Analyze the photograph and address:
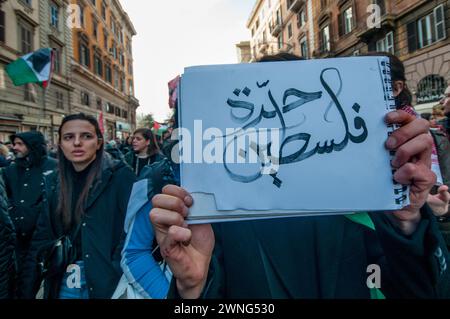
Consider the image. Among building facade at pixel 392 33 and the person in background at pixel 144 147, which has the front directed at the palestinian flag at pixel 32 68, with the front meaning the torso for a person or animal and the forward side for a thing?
the building facade

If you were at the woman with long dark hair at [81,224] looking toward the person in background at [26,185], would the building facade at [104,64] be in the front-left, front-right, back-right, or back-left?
front-right

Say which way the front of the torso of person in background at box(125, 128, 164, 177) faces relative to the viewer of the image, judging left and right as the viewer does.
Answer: facing the viewer and to the left of the viewer

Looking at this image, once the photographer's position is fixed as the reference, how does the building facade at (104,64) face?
facing the viewer and to the right of the viewer

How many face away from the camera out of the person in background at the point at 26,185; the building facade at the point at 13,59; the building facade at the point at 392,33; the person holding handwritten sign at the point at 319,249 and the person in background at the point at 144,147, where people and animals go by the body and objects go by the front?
0

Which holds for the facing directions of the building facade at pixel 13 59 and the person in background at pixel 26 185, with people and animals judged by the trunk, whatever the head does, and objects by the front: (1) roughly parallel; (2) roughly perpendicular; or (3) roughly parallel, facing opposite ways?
roughly perpendicular

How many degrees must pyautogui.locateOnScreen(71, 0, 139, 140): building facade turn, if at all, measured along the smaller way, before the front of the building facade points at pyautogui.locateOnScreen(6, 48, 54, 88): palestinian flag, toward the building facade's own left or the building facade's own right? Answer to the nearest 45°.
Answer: approximately 45° to the building facade's own right

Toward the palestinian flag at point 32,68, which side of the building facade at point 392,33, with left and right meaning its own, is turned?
front

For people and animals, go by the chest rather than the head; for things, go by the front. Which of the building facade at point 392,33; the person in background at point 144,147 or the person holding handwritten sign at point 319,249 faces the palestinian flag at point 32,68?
the building facade

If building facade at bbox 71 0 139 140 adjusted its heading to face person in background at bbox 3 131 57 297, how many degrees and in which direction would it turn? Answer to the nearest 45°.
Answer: approximately 45° to its right

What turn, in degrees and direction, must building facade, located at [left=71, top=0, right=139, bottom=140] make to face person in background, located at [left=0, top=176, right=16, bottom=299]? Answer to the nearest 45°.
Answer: approximately 45° to its right

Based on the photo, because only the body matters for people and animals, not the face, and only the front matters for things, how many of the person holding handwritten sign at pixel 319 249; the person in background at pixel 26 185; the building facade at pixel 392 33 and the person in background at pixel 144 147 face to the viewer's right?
0

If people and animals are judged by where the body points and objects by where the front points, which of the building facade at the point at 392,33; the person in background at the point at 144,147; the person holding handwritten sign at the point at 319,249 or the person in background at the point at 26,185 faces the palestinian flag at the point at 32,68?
the building facade

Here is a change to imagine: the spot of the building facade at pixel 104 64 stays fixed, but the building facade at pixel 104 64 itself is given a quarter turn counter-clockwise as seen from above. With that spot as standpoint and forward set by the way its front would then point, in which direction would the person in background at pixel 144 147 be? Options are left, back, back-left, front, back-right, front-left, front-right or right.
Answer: back-right

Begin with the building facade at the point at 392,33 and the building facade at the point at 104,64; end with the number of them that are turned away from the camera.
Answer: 0

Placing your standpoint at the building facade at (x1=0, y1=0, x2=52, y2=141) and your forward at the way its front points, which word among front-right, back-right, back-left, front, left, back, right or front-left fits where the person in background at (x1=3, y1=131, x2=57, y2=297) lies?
front-right

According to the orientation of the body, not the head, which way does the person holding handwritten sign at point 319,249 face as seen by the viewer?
toward the camera

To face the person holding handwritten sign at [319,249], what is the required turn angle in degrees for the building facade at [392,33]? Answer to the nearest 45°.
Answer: approximately 45° to its left

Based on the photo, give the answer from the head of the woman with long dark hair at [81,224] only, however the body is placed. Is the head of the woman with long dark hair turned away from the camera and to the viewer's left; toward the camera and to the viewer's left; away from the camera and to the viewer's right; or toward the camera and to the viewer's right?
toward the camera and to the viewer's left

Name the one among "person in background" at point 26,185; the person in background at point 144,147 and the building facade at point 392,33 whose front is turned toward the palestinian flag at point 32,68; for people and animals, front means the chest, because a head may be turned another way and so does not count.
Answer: the building facade
